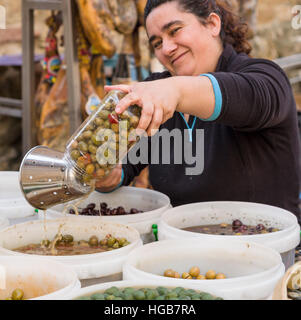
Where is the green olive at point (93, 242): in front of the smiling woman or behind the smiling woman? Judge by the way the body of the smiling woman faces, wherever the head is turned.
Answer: in front

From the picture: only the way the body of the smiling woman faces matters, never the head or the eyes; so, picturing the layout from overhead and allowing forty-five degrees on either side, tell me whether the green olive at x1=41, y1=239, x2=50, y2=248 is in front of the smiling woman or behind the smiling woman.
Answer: in front

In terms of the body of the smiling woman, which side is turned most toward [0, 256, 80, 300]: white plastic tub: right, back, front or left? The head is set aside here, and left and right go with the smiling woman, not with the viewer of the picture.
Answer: front

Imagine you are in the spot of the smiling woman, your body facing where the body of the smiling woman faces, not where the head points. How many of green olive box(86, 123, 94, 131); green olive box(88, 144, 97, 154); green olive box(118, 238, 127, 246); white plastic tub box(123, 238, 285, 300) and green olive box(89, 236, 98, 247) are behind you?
0

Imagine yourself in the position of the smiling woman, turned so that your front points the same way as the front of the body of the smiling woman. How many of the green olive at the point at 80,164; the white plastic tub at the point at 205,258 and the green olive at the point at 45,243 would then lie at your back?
0

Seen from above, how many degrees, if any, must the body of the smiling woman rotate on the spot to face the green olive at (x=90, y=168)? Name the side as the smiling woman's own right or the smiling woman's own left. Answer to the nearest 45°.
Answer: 0° — they already face it

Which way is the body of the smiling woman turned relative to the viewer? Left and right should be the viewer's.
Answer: facing the viewer and to the left of the viewer

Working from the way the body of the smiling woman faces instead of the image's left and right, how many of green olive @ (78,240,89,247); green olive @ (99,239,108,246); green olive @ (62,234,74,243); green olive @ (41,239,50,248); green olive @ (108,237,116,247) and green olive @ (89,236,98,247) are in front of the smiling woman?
6

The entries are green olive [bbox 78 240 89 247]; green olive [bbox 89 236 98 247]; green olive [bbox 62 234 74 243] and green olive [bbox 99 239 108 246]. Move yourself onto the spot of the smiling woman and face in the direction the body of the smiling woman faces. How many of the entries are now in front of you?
4

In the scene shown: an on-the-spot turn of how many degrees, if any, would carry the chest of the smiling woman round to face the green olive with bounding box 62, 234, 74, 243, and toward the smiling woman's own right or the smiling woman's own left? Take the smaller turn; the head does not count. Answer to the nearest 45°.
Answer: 0° — they already face it

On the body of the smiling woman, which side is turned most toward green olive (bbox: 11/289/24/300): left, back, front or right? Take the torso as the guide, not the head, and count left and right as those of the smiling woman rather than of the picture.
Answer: front

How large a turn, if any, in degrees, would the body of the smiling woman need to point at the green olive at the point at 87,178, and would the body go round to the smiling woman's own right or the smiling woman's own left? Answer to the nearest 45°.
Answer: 0° — they already face it

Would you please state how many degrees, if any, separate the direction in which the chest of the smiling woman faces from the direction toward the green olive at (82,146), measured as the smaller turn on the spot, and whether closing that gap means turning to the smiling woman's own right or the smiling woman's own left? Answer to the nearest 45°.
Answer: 0° — they already face it

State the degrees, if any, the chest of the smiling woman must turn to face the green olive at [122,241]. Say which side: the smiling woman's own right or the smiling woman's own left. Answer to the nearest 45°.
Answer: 0° — they already face it
